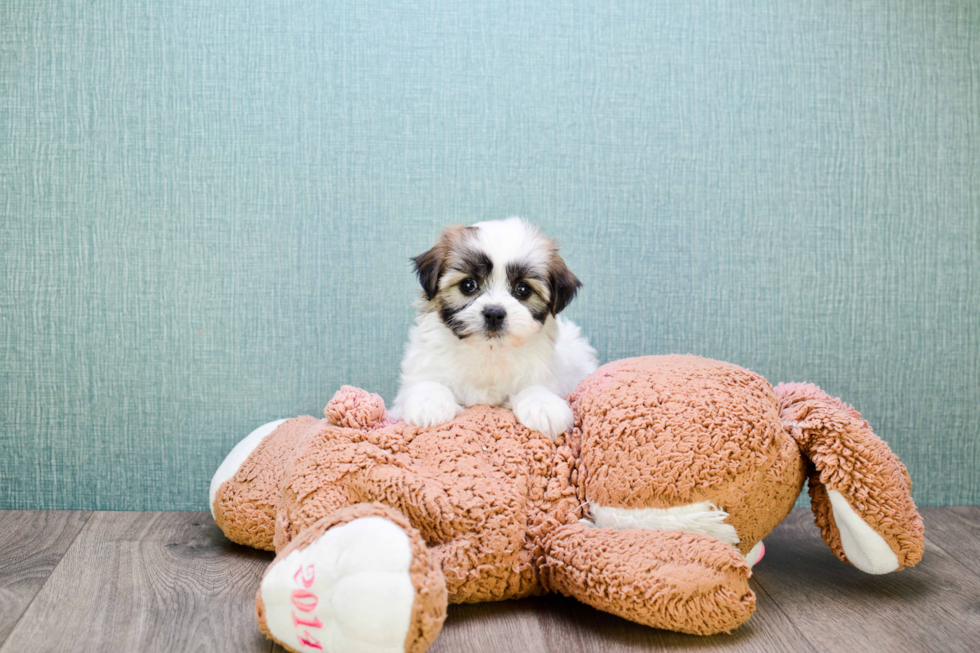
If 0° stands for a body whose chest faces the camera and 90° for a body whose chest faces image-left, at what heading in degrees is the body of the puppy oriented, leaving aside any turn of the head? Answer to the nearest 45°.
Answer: approximately 0°
